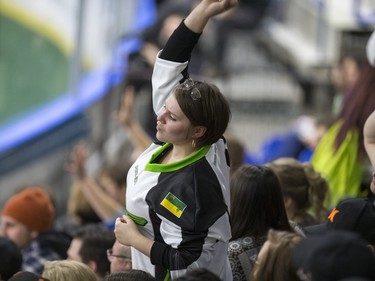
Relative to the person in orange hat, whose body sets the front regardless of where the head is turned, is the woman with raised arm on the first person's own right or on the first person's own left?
on the first person's own left
